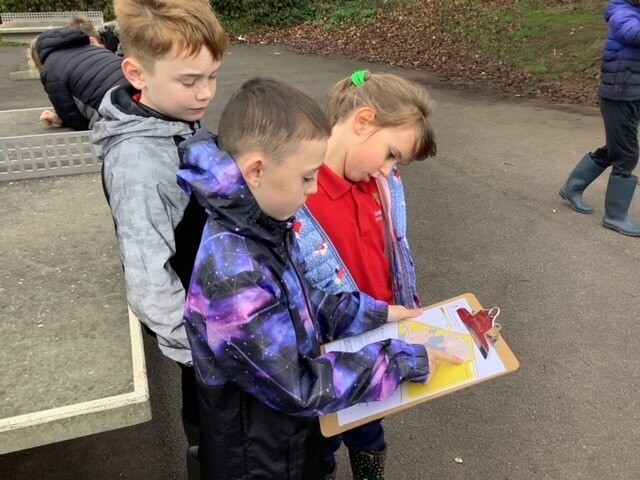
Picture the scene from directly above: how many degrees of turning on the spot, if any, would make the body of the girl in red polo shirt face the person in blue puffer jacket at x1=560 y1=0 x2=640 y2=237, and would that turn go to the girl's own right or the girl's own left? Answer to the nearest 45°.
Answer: approximately 90° to the girl's own left

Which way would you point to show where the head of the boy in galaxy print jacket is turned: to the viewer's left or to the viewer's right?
to the viewer's right

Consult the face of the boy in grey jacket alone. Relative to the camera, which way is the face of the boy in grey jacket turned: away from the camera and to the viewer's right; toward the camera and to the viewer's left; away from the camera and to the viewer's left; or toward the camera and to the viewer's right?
toward the camera and to the viewer's right

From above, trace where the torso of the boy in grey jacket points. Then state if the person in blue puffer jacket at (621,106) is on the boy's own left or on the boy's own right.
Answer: on the boy's own left

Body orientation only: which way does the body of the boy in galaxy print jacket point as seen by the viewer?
to the viewer's right

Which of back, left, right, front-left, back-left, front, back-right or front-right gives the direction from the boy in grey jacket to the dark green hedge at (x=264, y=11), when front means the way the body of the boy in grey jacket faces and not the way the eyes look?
back-left

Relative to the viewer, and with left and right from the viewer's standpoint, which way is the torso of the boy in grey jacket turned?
facing the viewer and to the right of the viewer

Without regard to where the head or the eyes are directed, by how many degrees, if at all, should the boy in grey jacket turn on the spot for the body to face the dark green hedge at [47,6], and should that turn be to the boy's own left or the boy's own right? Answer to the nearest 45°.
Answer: approximately 135° to the boy's own left

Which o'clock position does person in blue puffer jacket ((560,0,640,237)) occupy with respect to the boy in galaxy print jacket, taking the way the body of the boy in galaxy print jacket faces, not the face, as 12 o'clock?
The person in blue puffer jacket is roughly at 10 o'clock from the boy in galaxy print jacket.
